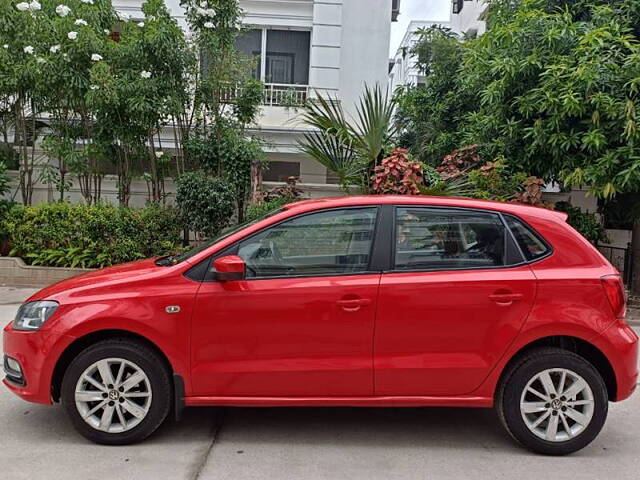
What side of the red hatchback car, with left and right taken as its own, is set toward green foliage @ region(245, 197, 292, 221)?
right

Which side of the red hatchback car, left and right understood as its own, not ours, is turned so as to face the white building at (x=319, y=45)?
right

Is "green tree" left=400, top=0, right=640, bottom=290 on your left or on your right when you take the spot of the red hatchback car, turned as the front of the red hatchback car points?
on your right

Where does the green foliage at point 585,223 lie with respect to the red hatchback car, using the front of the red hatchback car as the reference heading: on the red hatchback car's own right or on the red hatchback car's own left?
on the red hatchback car's own right

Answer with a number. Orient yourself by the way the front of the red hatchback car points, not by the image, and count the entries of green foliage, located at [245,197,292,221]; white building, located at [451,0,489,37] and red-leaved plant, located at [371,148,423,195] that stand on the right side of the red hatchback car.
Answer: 3

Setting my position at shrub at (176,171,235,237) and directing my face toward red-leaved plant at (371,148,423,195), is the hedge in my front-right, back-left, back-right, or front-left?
back-right

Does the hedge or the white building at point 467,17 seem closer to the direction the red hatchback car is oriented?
the hedge

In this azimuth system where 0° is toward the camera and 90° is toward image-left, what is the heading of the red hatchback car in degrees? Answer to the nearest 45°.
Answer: approximately 90°

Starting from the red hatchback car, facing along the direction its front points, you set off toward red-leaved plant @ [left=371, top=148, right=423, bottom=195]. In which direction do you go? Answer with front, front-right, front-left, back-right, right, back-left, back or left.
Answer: right

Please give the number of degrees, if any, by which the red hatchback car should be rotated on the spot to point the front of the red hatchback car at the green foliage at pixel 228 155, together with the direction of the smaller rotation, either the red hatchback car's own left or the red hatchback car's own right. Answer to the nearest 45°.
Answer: approximately 90° to the red hatchback car's own right

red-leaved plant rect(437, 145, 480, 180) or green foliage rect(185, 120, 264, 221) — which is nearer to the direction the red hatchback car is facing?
the green foliage

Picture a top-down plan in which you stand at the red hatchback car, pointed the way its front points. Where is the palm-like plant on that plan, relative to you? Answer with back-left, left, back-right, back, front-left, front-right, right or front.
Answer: right
